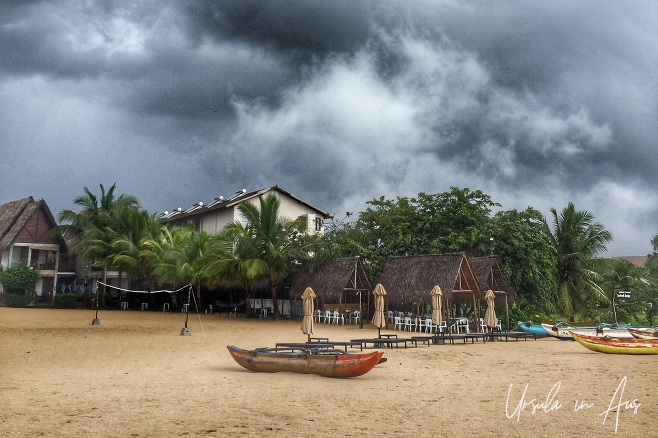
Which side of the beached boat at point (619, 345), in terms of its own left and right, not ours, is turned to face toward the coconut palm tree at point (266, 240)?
front

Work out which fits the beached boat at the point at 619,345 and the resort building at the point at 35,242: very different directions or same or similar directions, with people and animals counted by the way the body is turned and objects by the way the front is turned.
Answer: very different directions

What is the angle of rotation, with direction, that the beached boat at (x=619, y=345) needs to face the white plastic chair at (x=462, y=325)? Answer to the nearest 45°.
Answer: approximately 45° to its right

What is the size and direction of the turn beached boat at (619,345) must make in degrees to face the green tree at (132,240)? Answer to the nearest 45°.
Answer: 0° — it already faces it

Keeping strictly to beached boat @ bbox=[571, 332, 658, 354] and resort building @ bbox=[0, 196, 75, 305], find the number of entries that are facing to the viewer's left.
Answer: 1

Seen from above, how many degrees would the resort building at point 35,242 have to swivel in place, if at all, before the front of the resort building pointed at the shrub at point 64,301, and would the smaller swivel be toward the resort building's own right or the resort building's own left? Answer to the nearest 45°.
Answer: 0° — it already faces it

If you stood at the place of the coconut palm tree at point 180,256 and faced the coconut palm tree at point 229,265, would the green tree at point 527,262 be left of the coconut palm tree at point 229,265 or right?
left

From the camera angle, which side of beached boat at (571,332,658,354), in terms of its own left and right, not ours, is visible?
left

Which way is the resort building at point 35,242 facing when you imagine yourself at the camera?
facing the viewer and to the right of the viewer

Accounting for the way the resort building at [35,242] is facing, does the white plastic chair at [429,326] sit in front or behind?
in front

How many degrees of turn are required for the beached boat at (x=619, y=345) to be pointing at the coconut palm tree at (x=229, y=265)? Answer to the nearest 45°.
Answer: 0° — it already faces it

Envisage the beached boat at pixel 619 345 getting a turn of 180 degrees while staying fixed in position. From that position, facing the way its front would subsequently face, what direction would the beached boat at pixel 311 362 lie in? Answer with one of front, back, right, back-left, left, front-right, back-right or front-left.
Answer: back-right

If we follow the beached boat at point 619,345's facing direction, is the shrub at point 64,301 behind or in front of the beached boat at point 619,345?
in front
